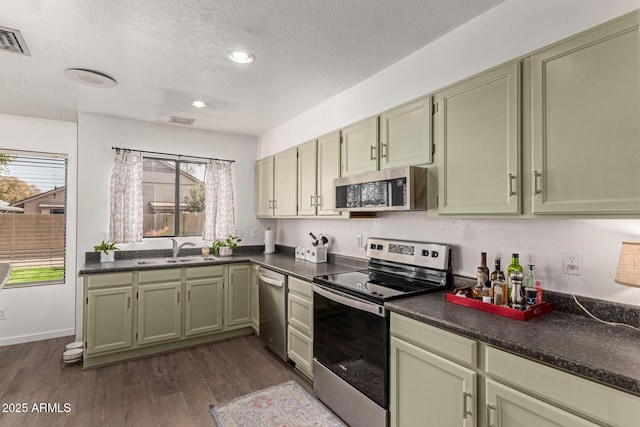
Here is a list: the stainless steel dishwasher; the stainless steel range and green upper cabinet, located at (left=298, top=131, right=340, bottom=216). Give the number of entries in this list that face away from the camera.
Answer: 0

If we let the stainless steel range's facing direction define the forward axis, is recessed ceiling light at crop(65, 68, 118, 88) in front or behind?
in front

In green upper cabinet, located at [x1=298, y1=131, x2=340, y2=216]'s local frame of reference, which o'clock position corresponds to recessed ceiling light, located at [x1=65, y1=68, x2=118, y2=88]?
The recessed ceiling light is roughly at 1 o'clock from the green upper cabinet.

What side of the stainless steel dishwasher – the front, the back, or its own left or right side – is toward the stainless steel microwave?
left

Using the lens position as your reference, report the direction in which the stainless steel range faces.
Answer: facing the viewer and to the left of the viewer

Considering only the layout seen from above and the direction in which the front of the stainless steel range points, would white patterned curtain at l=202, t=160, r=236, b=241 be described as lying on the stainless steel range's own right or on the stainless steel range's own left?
on the stainless steel range's own right
